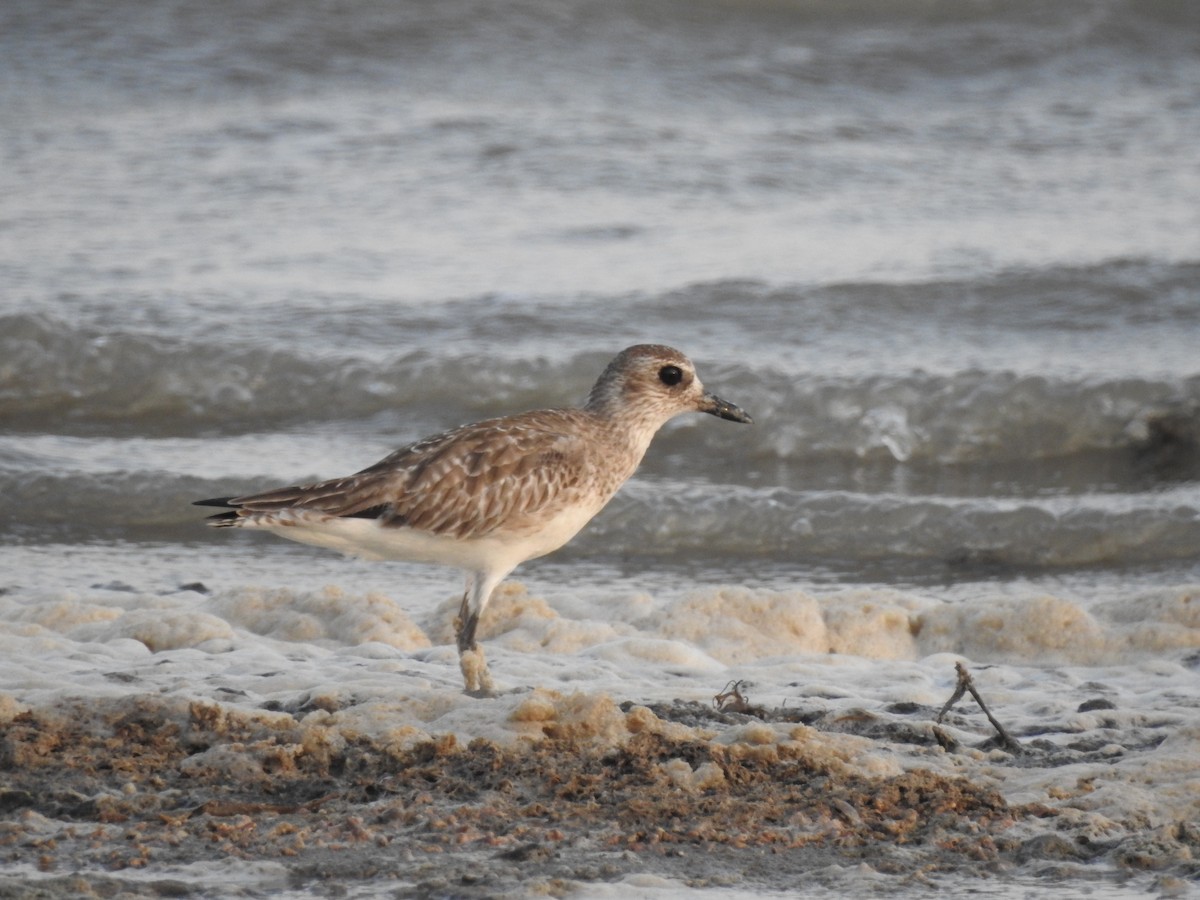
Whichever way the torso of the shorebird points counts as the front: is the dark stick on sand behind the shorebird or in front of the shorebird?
in front

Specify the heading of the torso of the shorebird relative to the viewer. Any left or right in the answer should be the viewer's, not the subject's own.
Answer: facing to the right of the viewer
